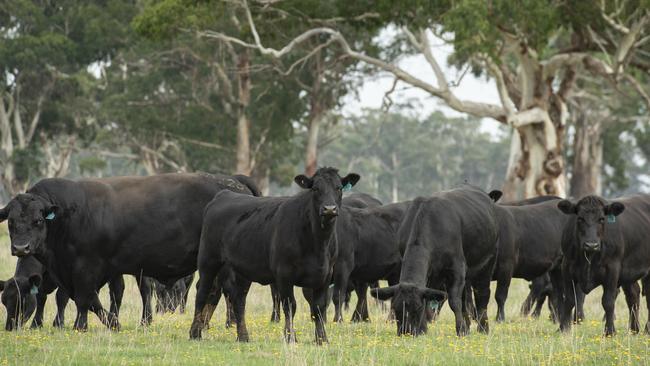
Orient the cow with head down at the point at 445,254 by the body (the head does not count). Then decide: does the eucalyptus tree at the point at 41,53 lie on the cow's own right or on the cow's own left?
on the cow's own right

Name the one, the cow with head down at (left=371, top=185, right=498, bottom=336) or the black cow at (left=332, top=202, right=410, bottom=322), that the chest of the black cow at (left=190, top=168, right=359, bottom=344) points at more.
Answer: the cow with head down

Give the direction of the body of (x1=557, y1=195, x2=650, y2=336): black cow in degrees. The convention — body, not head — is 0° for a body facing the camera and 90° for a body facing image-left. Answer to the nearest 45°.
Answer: approximately 45°

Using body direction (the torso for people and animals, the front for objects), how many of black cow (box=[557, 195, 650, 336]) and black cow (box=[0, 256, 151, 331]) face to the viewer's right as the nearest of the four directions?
0

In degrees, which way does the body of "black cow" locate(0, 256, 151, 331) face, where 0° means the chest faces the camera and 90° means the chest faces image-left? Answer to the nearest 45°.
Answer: approximately 45°

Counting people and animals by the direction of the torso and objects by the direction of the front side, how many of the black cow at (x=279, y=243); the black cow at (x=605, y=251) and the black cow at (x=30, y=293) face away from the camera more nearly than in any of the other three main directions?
0

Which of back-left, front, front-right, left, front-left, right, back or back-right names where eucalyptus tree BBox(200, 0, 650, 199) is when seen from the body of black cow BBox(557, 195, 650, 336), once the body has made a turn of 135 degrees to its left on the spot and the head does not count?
left

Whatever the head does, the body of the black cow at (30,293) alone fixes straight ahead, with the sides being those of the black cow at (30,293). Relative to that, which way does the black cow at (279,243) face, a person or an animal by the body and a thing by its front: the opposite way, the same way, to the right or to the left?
to the left

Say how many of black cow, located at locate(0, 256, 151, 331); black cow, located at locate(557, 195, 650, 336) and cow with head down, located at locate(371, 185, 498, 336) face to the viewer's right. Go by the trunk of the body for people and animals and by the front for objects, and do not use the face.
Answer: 0

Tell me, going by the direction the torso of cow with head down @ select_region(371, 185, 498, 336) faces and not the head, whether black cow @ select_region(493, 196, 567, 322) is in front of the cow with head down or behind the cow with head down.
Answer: behind

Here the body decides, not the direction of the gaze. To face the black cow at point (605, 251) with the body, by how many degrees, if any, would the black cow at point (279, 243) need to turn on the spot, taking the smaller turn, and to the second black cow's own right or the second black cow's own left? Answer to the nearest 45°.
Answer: approximately 45° to the second black cow's own left

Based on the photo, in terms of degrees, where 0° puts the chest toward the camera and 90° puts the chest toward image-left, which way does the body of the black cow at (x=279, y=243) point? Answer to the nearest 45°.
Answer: approximately 315°
